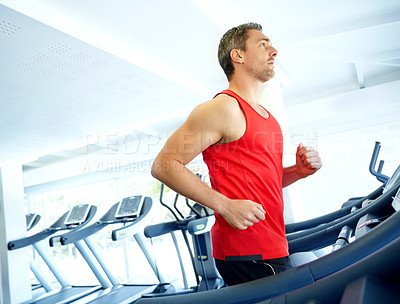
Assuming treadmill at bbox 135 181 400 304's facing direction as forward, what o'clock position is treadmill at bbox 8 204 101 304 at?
treadmill at bbox 8 204 101 304 is roughly at 8 o'clock from treadmill at bbox 135 181 400 304.

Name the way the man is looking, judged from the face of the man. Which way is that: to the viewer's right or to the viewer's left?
to the viewer's right

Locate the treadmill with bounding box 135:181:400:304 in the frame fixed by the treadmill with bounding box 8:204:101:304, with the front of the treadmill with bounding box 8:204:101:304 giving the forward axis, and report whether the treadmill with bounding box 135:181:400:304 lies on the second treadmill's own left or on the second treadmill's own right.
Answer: on the second treadmill's own right

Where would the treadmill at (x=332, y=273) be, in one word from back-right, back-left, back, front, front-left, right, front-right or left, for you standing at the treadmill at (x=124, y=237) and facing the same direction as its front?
back-right

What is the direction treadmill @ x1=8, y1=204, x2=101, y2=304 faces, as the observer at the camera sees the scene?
facing away from the viewer and to the right of the viewer

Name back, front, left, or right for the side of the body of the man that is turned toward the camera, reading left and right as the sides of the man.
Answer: right

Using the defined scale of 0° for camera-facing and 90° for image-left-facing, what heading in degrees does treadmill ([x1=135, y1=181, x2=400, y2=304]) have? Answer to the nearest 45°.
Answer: approximately 270°

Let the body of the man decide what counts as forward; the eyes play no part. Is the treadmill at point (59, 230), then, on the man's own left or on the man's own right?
on the man's own left
